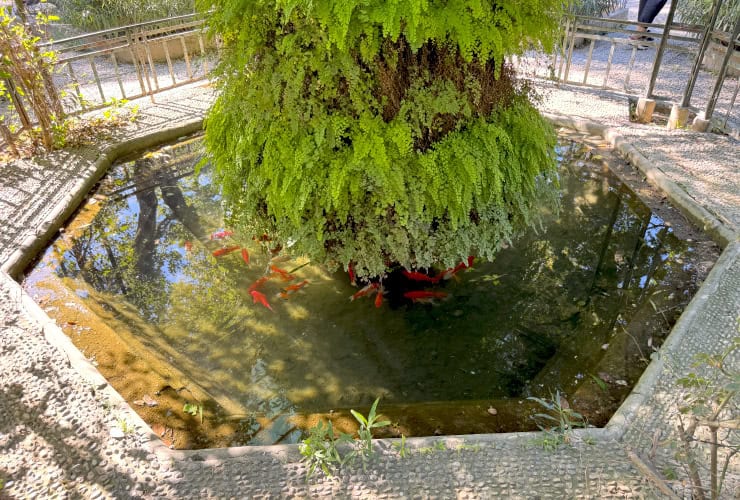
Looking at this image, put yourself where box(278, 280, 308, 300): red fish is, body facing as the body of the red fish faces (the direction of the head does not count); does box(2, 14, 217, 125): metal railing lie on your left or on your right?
on your right

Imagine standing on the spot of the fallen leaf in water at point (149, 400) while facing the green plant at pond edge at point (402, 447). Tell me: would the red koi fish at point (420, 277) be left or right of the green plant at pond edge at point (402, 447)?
left

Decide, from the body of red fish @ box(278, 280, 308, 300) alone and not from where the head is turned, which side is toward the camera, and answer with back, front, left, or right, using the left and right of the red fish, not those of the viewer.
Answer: left

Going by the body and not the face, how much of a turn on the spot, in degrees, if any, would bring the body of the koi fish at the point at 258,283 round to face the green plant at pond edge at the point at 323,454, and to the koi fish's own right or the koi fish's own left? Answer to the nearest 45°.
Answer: approximately 135° to the koi fish's own right

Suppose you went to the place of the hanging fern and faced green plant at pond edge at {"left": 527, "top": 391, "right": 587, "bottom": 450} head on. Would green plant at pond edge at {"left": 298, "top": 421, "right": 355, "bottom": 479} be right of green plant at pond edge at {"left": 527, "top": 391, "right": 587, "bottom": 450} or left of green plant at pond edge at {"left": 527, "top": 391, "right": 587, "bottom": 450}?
right

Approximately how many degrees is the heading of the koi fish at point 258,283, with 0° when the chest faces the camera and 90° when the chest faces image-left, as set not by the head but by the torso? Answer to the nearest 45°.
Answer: approximately 225°

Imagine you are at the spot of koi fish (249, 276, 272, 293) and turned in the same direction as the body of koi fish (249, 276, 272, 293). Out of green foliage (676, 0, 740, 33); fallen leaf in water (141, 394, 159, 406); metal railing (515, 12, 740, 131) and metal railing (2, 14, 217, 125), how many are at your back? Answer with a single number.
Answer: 1

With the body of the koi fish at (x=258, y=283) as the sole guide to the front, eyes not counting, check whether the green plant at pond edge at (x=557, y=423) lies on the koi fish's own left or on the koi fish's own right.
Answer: on the koi fish's own right

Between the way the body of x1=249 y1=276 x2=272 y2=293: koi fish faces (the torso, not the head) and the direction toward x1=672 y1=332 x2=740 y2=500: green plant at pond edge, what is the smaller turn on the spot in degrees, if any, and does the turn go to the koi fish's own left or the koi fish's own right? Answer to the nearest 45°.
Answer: approximately 90° to the koi fish's own right

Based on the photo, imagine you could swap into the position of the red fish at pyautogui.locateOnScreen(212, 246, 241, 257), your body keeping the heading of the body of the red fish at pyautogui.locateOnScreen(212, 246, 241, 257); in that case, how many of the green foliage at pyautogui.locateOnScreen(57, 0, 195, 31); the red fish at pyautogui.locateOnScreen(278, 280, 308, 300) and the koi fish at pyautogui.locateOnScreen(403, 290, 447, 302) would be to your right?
1

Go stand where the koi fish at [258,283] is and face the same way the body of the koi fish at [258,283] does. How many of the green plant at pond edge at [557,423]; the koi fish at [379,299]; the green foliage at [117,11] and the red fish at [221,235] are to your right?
2
